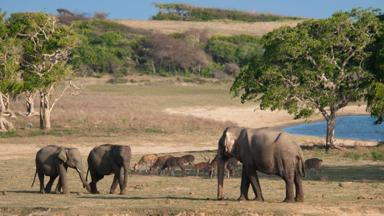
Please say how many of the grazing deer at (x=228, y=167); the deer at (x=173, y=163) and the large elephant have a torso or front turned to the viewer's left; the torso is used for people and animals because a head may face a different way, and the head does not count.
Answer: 3

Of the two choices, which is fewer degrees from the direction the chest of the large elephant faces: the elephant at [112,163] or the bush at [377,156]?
the elephant

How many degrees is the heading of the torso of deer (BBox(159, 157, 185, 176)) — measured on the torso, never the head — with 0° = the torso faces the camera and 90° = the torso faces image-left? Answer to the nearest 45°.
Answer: approximately 90°

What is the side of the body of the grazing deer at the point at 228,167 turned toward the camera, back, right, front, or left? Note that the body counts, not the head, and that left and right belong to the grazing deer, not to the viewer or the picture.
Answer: left

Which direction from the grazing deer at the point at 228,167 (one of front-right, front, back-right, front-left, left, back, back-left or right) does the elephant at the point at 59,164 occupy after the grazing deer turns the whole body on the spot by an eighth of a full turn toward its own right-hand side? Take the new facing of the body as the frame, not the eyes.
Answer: left

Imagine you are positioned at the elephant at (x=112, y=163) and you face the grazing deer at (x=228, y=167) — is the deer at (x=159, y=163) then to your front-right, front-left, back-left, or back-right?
front-left

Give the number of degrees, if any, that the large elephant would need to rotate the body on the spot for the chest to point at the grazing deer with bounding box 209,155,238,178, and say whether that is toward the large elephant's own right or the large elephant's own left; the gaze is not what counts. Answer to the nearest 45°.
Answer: approximately 90° to the large elephant's own right

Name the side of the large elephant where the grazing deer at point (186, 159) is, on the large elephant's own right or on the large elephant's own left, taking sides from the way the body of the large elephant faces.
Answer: on the large elephant's own right

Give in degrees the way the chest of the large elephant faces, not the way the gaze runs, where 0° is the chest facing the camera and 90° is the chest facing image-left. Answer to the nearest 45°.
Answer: approximately 90°
